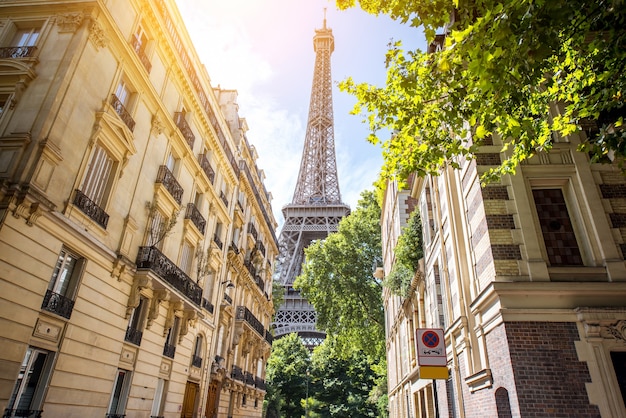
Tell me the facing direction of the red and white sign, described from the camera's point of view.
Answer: facing the viewer

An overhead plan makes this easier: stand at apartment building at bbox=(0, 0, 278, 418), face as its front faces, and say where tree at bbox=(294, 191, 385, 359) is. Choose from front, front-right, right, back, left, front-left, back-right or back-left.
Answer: left

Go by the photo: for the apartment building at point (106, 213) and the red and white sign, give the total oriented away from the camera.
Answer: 0

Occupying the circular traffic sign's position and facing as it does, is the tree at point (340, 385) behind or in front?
behind

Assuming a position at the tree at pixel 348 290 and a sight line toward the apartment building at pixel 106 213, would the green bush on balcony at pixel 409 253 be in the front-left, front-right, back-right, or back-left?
front-left

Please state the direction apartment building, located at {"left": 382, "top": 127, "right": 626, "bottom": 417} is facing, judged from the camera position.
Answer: facing the viewer and to the left of the viewer

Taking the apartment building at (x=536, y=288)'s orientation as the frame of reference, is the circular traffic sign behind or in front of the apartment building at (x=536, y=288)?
in front

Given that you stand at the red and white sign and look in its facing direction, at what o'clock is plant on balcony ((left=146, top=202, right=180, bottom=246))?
The plant on balcony is roughly at 4 o'clock from the red and white sign.

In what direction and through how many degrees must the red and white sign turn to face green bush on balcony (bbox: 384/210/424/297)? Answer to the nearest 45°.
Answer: approximately 180°

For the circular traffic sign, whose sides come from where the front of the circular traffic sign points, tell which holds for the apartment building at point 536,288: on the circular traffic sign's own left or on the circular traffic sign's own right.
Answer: on the circular traffic sign's own left

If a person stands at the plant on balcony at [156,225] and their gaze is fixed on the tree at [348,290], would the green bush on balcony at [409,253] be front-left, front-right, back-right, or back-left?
front-right

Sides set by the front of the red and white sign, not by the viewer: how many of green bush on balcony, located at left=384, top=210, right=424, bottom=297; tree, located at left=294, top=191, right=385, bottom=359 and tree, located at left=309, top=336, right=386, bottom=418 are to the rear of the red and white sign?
3

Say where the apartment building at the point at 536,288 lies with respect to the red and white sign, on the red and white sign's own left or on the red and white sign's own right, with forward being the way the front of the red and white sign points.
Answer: on the red and white sign's own left
